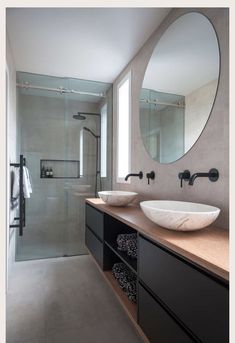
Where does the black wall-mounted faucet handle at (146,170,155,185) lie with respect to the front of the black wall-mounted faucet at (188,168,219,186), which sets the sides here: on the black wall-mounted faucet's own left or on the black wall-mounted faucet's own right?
on the black wall-mounted faucet's own right

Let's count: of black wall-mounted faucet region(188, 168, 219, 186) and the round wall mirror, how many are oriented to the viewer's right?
0

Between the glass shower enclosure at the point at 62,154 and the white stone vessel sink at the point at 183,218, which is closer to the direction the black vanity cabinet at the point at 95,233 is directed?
the glass shower enclosure

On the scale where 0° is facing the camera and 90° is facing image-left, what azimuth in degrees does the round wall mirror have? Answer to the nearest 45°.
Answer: approximately 45°

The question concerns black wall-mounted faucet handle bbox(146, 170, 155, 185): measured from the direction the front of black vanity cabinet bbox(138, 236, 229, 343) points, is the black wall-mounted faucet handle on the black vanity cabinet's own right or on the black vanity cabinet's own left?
on the black vanity cabinet's own right

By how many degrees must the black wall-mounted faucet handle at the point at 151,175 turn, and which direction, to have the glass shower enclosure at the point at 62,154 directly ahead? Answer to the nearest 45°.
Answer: approximately 90° to its right

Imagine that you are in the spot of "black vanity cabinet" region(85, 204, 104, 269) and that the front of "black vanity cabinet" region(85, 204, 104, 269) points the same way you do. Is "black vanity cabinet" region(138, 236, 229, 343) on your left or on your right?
on your left

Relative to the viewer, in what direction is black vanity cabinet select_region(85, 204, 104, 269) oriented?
to the viewer's left

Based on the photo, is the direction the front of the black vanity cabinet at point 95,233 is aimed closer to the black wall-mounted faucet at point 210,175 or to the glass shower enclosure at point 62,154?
the glass shower enclosure
